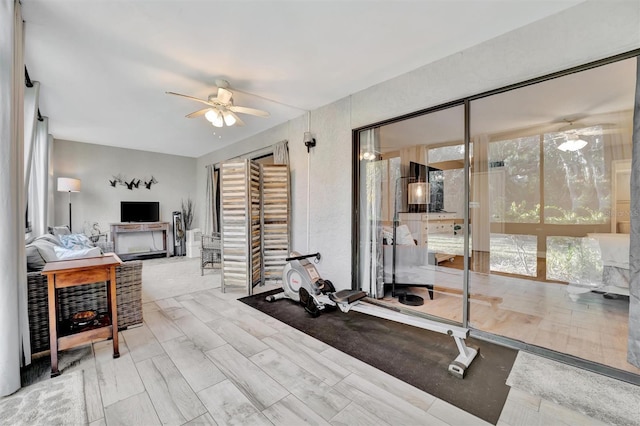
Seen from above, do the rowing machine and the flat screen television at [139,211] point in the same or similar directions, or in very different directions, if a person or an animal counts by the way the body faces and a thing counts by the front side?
very different directions

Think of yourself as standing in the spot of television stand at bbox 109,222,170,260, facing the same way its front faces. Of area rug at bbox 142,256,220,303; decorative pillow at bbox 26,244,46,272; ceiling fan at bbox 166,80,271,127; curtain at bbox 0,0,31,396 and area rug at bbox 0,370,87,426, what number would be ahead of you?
5

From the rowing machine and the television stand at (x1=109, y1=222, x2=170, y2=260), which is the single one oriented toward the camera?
the television stand

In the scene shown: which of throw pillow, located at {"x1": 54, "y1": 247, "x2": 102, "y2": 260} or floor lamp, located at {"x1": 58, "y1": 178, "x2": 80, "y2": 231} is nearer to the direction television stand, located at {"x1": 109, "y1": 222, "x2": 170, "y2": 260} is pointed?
the throw pillow

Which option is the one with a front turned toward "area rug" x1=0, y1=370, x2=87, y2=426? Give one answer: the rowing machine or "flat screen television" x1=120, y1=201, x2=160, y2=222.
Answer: the flat screen television

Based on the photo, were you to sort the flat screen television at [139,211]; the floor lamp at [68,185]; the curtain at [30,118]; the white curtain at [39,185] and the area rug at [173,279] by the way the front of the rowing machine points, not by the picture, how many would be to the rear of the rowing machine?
0

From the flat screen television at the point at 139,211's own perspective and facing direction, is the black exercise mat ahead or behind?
ahead

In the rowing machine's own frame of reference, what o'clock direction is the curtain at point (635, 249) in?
The curtain is roughly at 5 o'clock from the rowing machine.

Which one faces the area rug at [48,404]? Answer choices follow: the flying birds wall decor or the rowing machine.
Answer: the flying birds wall decor

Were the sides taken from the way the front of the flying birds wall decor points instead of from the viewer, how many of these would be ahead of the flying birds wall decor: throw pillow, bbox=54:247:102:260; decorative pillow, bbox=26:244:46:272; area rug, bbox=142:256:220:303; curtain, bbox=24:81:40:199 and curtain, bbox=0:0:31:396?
5

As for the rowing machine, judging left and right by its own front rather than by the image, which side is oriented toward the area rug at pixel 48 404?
left

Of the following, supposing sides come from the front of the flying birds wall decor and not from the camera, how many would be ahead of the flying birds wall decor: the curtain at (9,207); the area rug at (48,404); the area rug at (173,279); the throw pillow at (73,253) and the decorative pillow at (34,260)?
5

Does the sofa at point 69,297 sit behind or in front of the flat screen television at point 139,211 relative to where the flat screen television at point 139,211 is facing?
in front

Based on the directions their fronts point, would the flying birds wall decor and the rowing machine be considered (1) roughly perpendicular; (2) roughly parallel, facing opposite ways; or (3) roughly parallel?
roughly parallel, facing opposite ways

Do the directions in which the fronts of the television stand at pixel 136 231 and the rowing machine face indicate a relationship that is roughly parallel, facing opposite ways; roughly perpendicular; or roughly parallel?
roughly parallel, facing opposite ways

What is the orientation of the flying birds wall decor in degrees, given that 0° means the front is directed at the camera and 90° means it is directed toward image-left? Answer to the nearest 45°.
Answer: approximately 0°

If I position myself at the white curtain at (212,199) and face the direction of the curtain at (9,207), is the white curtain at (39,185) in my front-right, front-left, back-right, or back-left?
front-right

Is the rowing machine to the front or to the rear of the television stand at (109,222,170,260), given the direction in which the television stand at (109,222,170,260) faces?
to the front

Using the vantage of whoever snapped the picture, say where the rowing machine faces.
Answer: facing away from the viewer and to the left of the viewer

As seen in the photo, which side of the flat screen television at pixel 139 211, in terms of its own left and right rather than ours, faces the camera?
front

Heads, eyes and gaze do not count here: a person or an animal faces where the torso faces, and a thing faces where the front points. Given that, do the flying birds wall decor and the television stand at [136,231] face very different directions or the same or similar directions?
same or similar directions

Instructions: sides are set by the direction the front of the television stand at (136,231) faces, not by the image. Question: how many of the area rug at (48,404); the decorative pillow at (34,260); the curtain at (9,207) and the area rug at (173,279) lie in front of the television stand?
4
